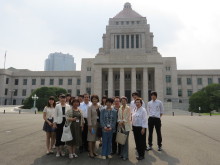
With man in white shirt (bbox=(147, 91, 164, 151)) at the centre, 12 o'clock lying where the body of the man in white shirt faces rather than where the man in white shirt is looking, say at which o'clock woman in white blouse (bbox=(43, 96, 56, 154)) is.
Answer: The woman in white blouse is roughly at 2 o'clock from the man in white shirt.

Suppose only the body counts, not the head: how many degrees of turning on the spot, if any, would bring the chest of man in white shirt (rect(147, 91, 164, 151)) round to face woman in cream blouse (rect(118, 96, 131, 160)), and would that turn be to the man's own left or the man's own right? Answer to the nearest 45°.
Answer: approximately 45° to the man's own right

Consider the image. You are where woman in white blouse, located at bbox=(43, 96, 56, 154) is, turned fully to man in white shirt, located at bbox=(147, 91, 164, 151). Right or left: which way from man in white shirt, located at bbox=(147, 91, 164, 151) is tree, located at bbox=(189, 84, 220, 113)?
left

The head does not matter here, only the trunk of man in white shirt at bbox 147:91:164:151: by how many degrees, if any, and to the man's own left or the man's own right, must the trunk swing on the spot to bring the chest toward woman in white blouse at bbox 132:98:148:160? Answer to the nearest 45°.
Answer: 0° — they already face them

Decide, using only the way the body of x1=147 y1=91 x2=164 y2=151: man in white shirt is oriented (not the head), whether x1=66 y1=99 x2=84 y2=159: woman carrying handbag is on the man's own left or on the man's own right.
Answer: on the man's own right

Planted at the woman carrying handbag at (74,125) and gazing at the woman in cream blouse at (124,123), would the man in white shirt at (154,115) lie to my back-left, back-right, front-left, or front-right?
front-left

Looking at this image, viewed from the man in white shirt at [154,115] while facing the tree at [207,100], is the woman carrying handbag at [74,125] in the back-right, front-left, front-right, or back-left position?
back-left

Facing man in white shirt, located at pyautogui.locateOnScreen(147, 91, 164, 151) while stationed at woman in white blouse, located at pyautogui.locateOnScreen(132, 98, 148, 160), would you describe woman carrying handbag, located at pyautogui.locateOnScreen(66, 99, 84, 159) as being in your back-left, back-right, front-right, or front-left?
back-left

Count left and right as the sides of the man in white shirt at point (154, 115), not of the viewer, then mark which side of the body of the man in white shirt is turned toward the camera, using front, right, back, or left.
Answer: front

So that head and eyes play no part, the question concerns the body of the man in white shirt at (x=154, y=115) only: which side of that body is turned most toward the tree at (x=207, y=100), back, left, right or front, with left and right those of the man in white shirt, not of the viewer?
back

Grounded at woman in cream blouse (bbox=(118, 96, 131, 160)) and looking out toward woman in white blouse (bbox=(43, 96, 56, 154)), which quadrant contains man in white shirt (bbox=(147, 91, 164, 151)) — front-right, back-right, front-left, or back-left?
back-right
